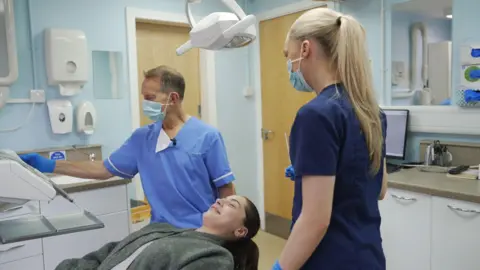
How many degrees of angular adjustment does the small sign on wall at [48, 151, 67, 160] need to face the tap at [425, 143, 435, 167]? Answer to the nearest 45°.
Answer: approximately 45° to its left

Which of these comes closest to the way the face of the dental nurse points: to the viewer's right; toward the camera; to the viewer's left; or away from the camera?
to the viewer's left

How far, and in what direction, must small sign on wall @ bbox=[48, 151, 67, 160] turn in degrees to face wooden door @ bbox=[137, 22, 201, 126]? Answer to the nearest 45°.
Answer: approximately 135° to its left

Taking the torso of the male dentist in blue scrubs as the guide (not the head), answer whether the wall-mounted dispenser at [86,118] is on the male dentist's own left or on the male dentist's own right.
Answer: on the male dentist's own right

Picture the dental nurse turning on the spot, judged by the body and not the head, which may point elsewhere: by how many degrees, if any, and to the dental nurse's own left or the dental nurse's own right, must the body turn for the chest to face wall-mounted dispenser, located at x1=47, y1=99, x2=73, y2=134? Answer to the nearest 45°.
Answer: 0° — they already face it

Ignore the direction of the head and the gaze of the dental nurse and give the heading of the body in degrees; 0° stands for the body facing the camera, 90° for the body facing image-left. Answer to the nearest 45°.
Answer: approximately 135°

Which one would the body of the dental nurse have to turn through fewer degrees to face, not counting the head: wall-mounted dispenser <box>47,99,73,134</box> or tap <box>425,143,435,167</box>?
the wall-mounted dispenser

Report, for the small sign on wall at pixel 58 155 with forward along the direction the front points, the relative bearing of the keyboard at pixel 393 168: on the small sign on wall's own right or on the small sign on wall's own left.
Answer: on the small sign on wall's own left

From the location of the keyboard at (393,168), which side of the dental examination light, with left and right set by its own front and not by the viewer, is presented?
left

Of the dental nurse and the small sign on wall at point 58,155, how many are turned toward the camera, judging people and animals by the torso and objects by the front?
1

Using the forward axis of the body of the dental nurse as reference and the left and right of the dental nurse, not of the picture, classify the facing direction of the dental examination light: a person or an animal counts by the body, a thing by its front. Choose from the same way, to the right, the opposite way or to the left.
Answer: the opposite way

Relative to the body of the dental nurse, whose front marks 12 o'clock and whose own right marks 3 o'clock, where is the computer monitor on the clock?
The computer monitor is roughly at 2 o'clock from the dental nurse.
